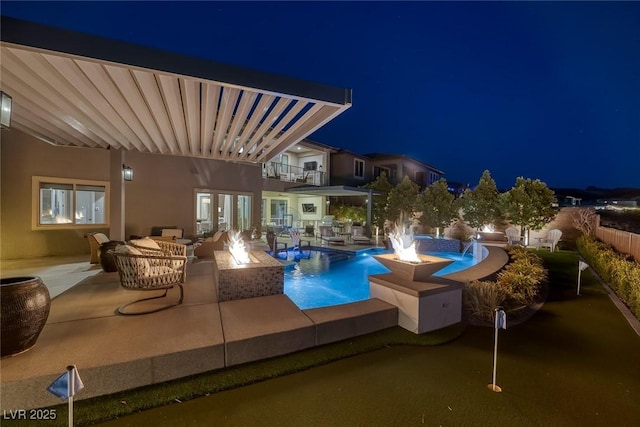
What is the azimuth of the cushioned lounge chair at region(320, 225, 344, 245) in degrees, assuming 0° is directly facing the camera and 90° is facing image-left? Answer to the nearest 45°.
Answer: approximately 315°

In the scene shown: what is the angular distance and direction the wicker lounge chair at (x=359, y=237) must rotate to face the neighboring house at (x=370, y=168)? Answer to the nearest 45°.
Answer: approximately 135° to its left

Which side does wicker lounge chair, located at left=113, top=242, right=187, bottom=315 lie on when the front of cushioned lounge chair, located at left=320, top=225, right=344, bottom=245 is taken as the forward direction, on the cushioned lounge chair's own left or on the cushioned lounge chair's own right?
on the cushioned lounge chair's own right

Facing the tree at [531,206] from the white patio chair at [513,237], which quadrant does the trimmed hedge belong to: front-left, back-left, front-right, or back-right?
back-right

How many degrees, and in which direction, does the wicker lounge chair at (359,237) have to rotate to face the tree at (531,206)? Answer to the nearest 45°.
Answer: approximately 45° to its left

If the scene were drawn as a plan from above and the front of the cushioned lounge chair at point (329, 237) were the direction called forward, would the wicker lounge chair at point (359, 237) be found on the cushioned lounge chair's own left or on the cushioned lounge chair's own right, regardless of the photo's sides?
on the cushioned lounge chair's own left

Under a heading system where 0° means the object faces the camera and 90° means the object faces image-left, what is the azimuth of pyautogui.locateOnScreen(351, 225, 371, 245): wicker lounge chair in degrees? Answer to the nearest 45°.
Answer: approximately 315°

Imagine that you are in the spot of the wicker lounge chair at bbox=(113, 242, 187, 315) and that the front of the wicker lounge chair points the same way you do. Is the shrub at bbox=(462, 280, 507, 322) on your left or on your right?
on your right

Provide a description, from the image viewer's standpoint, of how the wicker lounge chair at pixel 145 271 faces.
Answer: facing away from the viewer and to the right of the viewer
